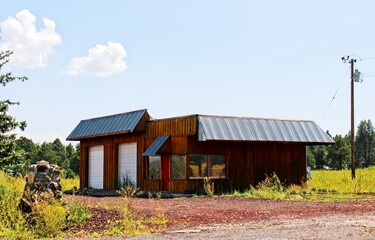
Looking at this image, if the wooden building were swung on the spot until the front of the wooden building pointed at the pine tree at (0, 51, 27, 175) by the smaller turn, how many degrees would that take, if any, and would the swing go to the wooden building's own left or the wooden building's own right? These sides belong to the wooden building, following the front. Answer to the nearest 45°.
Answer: approximately 45° to the wooden building's own right

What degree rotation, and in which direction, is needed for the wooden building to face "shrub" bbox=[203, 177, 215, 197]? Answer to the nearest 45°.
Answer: approximately 45° to its left

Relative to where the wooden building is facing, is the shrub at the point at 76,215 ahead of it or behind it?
ahead

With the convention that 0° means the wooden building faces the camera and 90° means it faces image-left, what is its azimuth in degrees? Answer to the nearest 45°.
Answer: approximately 45°

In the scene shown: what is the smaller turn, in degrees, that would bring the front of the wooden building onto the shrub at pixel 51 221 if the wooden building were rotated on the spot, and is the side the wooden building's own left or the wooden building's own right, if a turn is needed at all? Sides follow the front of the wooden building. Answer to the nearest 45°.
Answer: approximately 45° to the wooden building's own left

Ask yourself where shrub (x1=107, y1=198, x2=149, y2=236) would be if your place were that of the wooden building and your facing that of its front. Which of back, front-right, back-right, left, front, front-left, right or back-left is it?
front-left
